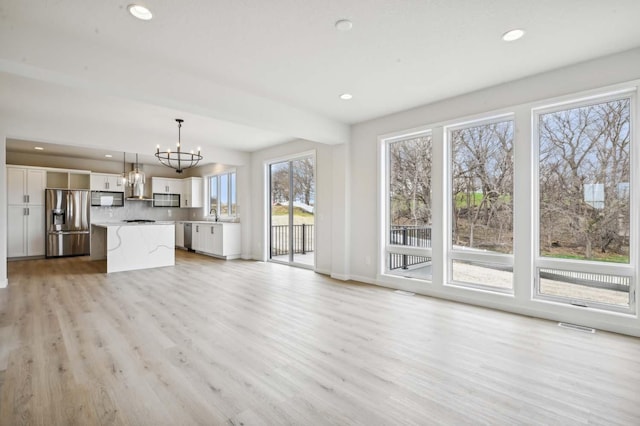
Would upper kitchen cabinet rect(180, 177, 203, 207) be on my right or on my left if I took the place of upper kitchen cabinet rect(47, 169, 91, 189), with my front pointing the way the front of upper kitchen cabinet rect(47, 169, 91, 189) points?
on my left

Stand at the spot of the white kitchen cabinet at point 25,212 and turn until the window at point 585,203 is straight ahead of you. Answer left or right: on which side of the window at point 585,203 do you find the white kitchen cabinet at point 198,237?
left

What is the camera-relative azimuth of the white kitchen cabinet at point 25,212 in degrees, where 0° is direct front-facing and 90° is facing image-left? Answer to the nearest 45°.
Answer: approximately 0°

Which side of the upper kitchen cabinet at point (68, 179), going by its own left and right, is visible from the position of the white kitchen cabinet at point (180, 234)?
left

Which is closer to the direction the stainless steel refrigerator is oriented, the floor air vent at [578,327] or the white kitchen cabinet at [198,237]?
the floor air vent

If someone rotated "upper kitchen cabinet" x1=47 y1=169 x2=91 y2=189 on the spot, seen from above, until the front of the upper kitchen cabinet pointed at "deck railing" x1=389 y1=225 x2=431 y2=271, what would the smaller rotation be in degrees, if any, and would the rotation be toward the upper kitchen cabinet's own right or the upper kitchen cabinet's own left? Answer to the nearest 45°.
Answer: approximately 45° to the upper kitchen cabinet's own left

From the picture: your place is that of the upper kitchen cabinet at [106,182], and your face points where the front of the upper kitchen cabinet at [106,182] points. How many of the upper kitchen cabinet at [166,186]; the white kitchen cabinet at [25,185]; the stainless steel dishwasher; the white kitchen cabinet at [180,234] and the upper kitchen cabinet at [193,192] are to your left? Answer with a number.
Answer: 4

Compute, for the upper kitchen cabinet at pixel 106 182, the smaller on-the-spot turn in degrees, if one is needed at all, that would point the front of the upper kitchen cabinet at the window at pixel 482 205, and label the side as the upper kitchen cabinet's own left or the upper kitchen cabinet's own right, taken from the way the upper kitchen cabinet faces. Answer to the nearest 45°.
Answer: approximately 45° to the upper kitchen cabinet's own left

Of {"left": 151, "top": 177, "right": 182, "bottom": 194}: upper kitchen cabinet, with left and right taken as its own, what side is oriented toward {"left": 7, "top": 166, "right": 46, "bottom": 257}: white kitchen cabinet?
right
